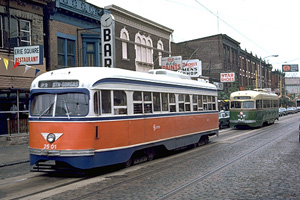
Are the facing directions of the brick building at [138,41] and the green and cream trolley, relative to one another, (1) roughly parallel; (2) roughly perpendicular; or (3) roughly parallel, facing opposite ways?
roughly perpendicular

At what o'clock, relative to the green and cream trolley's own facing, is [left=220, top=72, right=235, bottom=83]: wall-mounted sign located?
The wall-mounted sign is roughly at 4 o'clock from the green and cream trolley.

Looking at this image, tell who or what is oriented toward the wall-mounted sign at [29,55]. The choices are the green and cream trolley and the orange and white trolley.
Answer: the green and cream trolley

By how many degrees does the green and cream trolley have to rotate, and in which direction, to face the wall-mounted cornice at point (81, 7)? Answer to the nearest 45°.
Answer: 0° — it already faces it

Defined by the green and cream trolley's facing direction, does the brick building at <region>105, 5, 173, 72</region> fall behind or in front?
in front

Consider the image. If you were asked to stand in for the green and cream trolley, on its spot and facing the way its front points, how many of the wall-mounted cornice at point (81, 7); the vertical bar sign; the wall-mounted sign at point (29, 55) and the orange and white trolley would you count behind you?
0

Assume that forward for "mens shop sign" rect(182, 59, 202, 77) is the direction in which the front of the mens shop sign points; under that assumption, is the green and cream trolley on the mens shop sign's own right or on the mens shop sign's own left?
on the mens shop sign's own left

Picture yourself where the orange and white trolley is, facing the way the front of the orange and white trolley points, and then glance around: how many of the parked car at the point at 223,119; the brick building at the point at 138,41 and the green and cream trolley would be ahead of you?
0

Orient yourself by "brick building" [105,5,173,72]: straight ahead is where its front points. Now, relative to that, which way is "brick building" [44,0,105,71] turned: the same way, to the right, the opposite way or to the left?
the same way

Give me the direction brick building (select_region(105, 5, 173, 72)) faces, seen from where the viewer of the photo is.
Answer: facing the viewer and to the right of the viewer

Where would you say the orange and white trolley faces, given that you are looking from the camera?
facing the viewer and to the left of the viewer

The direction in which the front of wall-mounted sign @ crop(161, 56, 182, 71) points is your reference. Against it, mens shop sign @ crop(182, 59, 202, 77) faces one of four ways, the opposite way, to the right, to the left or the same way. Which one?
the same way
